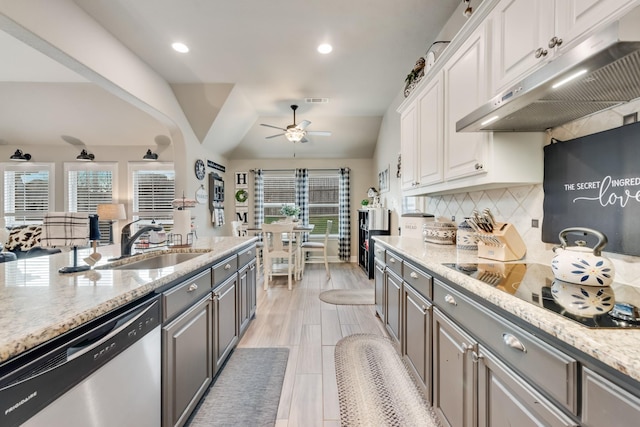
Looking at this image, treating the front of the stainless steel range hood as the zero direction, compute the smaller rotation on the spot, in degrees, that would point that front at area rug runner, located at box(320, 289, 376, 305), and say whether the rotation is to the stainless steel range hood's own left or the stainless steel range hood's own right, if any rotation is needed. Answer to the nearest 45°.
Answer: approximately 90° to the stainless steel range hood's own right

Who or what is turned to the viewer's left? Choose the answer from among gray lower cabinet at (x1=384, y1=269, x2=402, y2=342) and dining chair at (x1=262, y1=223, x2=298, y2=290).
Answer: the gray lower cabinet

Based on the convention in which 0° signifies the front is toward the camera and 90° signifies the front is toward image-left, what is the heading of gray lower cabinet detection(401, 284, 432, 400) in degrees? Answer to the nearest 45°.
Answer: approximately 90°

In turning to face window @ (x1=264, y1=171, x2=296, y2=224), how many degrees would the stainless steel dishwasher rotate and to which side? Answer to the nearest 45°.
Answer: approximately 90° to its left

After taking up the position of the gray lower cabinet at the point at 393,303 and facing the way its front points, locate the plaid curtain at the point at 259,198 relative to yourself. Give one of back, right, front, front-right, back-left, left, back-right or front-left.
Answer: front-right

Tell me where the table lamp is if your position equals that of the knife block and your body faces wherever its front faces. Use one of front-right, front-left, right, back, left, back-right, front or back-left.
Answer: front-right

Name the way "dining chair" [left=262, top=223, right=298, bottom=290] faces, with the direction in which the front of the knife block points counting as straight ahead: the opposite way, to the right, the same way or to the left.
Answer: to the right

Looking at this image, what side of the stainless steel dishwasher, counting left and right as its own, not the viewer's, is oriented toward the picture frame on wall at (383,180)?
left

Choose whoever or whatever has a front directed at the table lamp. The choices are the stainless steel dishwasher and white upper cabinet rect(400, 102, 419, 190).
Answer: the white upper cabinet

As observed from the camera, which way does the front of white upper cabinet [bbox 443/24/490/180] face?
facing the viewer and to the left of the viewer

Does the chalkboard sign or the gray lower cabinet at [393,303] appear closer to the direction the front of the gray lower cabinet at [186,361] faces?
the chalkboard sign

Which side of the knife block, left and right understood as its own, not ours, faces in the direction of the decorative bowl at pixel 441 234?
right

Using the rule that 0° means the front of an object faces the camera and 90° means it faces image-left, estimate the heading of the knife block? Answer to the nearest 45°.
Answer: approximately 45°

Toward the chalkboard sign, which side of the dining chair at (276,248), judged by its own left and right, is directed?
back

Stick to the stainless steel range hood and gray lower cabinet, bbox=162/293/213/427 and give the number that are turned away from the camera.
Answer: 0

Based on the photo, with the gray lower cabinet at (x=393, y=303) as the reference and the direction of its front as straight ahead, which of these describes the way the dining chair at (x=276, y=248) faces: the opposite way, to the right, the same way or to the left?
to the right

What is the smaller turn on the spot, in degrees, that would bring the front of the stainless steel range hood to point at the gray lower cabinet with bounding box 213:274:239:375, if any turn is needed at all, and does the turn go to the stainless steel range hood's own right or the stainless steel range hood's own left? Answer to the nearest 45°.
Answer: approximately 45° to the stainless steel range hood's own right
